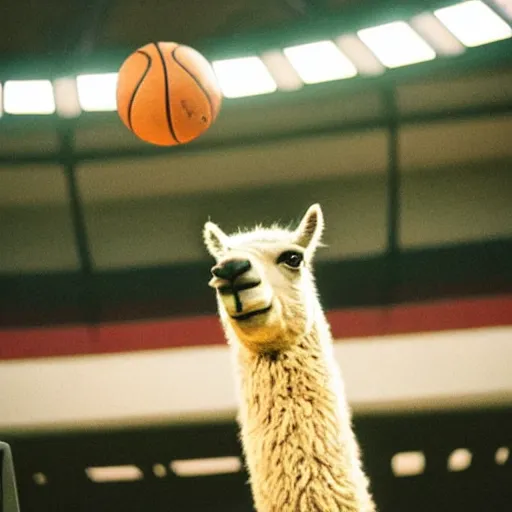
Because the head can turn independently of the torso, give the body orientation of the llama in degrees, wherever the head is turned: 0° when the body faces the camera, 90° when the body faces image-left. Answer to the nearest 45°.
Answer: approximately 45°

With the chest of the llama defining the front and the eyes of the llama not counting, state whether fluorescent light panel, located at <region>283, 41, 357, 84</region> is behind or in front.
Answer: behind

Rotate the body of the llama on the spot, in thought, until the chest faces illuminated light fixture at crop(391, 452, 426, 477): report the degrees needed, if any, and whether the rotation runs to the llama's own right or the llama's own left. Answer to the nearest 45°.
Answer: approximately 135° to the llama's own right

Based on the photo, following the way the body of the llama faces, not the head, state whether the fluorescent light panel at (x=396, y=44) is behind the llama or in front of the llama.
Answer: behind

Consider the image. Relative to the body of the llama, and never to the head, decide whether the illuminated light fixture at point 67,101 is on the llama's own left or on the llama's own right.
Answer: on the llama's own right

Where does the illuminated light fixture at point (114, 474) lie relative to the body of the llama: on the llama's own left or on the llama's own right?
on the llama's own right

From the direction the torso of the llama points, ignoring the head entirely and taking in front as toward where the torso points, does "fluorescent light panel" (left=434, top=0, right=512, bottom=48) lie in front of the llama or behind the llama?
behind

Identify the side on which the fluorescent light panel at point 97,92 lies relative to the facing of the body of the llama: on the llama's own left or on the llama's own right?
on the llama's own right

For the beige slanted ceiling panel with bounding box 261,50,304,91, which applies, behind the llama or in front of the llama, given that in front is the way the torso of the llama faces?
behind
